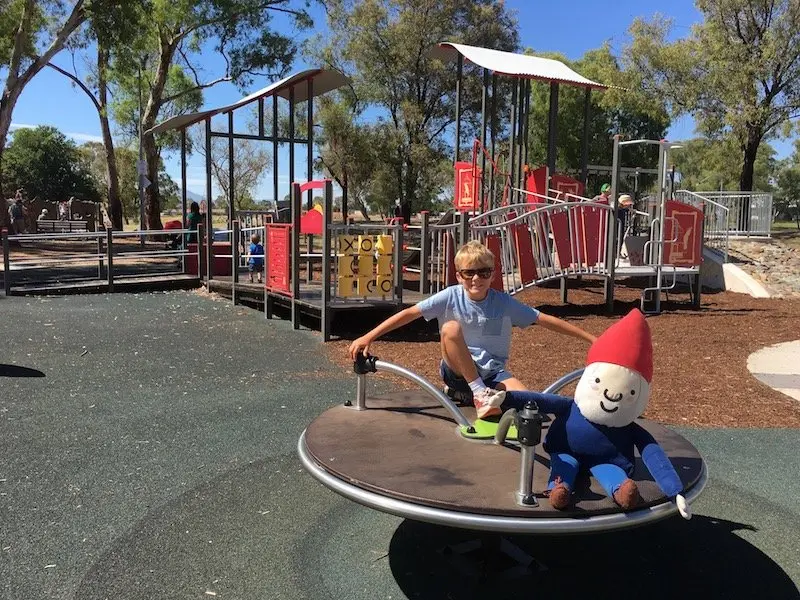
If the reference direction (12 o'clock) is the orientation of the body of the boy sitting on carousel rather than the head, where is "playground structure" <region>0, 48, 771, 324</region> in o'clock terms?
The playground structure is roughly at 6 o'clock from the boy sitting on carousel.

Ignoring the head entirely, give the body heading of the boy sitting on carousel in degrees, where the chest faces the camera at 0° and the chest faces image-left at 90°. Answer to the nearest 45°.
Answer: approximately 0°

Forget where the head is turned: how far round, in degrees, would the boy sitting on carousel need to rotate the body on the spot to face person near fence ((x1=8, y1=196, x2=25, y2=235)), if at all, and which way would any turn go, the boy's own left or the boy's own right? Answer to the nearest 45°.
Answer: approximately 135° to the boy's own right

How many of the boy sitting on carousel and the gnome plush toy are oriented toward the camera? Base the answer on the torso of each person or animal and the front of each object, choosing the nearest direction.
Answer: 2

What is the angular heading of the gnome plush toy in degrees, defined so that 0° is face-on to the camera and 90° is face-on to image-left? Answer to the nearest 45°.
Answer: approximately 0°
